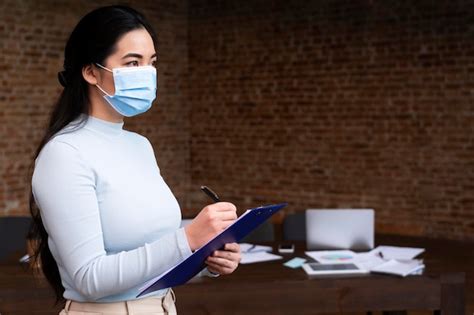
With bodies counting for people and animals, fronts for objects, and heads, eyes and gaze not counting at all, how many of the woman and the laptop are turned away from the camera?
1

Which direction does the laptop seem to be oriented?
away from the camera

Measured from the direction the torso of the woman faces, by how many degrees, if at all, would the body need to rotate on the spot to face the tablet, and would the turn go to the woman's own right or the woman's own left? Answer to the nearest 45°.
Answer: approximately 90° to the woman's own left

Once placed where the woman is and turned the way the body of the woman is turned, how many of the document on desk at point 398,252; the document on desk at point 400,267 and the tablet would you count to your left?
3

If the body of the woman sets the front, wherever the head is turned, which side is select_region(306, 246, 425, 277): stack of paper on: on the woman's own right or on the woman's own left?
on the woman's own left

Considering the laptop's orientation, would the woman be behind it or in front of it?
behind

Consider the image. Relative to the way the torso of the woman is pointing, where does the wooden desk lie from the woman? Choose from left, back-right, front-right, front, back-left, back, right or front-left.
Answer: left

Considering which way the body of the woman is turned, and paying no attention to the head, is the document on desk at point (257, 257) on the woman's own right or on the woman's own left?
on the woman's own left

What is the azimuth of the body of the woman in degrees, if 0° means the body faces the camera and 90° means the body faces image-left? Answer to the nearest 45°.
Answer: approximately 315°
